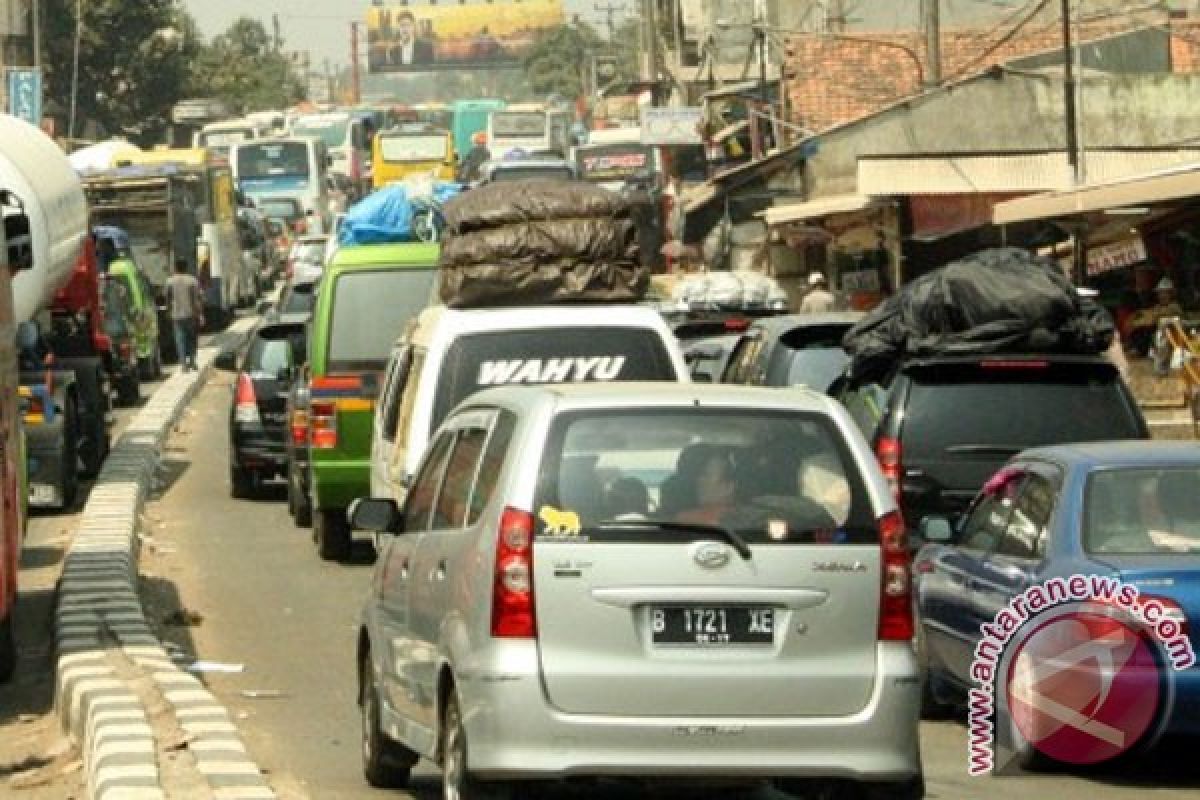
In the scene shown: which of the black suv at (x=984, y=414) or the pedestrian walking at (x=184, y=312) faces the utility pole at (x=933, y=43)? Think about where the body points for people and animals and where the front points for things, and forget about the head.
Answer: the black suv

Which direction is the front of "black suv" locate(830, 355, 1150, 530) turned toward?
away from the camera

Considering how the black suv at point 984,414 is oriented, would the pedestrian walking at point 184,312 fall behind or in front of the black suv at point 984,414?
in front

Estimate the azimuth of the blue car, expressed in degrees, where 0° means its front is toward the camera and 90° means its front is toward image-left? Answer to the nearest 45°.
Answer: approximately 135°

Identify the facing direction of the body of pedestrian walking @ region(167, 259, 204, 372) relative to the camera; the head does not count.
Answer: away from the camera

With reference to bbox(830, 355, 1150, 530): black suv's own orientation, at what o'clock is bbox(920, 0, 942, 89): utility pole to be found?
The utility pole is roughly at 12 o'clock from the black suv.

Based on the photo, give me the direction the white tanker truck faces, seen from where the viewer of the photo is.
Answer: facing away from the viewer

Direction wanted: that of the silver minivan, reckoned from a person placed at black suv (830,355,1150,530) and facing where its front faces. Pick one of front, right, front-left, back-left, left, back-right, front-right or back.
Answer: back

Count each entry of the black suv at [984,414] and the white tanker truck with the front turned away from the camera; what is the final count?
2
